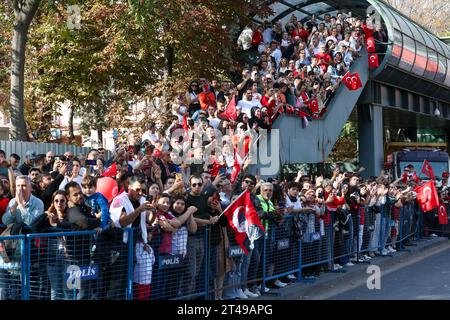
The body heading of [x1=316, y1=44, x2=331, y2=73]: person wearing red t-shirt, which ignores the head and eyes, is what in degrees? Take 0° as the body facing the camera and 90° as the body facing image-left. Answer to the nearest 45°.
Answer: approximately 0°

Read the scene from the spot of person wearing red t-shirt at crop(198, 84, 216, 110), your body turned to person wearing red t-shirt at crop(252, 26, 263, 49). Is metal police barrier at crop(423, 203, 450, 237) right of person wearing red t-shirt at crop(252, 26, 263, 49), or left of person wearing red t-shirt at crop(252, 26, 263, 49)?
right

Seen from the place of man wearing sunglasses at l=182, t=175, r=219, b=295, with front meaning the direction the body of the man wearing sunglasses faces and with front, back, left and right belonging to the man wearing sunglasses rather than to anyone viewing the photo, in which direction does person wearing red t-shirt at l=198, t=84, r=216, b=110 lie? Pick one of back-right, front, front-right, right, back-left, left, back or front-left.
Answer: back-left

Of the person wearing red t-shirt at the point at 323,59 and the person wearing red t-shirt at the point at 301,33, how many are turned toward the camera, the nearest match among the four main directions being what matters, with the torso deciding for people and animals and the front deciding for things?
2

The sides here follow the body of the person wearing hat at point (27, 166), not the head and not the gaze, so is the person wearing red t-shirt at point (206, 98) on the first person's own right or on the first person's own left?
on the first person's own left

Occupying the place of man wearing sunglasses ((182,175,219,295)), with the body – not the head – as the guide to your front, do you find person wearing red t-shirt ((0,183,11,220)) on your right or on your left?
on your right

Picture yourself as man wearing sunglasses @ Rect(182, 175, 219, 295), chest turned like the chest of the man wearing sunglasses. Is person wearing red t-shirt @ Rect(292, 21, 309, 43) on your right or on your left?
on your left

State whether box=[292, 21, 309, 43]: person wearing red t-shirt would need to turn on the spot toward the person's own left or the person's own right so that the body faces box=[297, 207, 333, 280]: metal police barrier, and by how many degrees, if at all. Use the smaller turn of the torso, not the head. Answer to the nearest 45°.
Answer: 0° — they already face it

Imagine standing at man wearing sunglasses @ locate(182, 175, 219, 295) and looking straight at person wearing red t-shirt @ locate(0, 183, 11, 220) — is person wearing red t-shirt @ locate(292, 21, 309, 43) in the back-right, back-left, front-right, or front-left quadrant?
back-right
